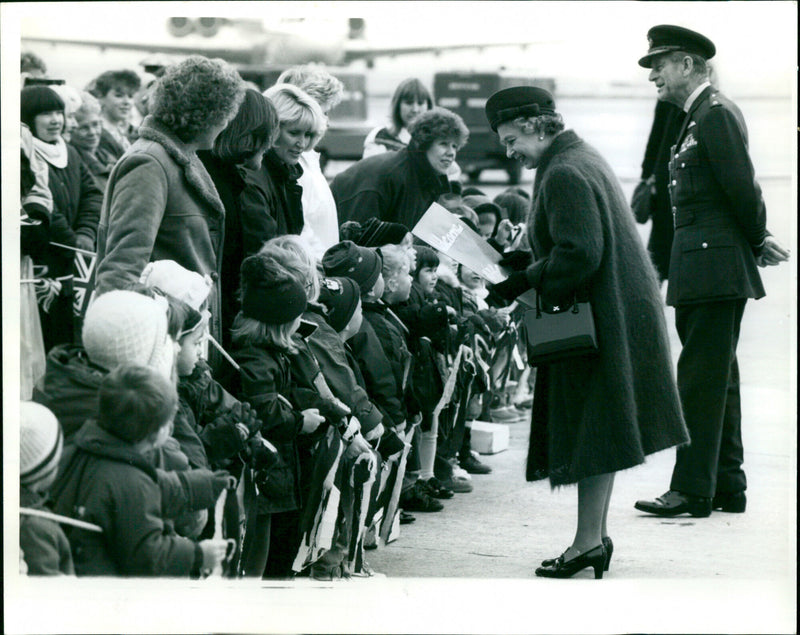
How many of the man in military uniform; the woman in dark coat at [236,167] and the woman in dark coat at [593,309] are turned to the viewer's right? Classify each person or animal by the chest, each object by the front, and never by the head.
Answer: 1

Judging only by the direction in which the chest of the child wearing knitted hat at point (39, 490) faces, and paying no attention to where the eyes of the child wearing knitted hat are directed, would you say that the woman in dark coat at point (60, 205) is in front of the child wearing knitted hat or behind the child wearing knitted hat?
in front

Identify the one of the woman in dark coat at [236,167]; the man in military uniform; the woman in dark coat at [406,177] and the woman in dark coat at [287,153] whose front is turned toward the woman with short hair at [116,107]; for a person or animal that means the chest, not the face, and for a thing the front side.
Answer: the man in military uniform

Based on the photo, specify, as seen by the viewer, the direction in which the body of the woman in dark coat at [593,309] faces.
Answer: to the viewer's left

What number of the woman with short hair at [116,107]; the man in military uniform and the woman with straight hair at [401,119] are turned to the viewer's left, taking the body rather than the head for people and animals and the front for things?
1

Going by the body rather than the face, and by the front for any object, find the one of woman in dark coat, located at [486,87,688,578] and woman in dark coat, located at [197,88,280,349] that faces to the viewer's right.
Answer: woman in dark coat, located at [197,88,280,349]

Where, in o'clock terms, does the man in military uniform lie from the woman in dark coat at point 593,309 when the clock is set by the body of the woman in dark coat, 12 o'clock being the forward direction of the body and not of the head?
The man in military uniform is roughly at 4 o'clock from the woman in dark coat.

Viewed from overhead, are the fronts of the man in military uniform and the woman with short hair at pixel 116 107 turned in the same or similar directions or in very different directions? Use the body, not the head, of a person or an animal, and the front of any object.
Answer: very different directions

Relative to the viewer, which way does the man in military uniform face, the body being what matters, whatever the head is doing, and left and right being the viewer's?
facing to the left of the viewer

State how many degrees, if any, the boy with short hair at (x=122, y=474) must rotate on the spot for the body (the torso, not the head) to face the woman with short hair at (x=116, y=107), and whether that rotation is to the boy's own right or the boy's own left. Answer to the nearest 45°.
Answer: approximately 45° to the boy's own left

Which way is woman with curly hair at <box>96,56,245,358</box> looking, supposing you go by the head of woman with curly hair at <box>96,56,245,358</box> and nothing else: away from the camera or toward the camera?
away from the camera

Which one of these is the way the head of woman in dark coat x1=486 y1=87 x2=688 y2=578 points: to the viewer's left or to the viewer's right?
to the viewer's left

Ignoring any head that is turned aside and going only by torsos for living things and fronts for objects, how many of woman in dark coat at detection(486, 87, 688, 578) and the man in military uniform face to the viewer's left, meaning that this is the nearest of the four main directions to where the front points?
2

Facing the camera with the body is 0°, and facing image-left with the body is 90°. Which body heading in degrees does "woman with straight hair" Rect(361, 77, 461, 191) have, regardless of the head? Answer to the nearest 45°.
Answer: approximately 315°
